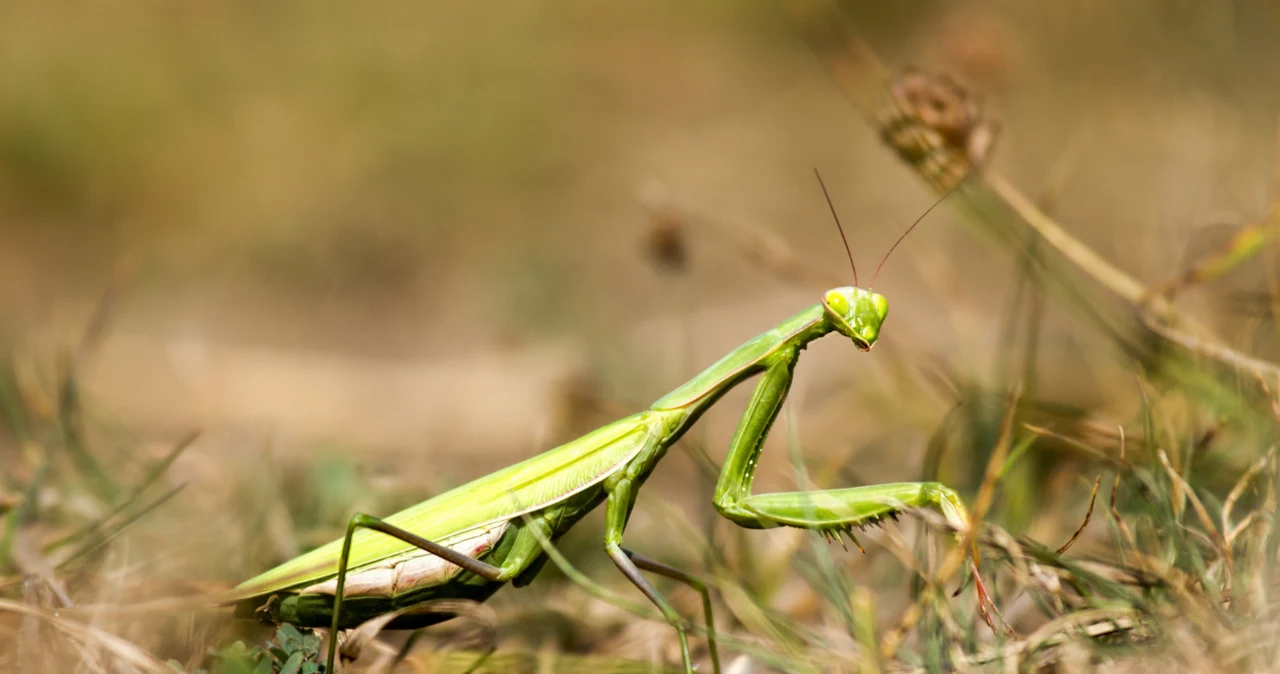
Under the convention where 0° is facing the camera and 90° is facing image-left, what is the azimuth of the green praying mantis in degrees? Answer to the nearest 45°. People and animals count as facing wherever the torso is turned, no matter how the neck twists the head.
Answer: approximately 270°

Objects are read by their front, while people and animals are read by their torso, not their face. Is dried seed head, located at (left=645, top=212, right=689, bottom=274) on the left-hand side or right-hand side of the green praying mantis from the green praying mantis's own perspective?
on its left

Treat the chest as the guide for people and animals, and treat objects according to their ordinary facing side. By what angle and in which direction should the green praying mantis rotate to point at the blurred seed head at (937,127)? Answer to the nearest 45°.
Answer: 0° — it already faces it
